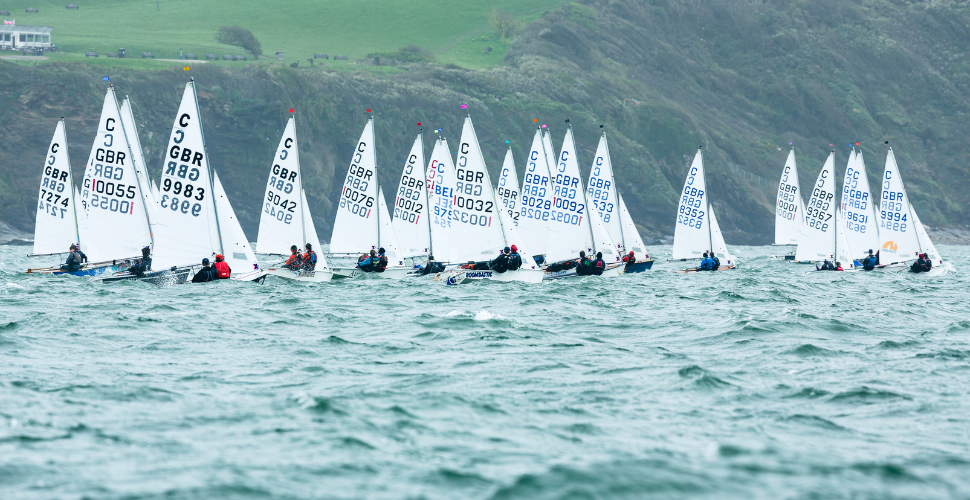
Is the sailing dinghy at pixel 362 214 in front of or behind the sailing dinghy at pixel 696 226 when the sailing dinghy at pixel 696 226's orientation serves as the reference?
behind

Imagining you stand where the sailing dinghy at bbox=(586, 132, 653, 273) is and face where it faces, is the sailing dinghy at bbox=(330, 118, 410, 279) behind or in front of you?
behind

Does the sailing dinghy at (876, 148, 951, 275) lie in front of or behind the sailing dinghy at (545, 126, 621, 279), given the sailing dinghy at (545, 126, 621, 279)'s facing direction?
in front

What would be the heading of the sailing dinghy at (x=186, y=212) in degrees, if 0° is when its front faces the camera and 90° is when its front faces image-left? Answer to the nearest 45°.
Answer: approximately 270°

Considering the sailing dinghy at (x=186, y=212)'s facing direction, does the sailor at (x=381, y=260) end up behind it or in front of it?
in front

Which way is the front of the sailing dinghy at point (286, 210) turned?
to the viewer's right

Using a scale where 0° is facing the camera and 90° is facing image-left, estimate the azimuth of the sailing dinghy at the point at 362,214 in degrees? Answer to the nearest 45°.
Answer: approximately 270°

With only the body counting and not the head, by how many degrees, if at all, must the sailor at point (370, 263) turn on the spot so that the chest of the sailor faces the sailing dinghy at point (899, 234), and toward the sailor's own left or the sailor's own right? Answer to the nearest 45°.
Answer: approximately 45° to the sailor's own right

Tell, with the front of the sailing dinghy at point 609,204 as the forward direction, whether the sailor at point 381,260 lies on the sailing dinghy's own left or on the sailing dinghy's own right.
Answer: on the sailing dinghy's own right

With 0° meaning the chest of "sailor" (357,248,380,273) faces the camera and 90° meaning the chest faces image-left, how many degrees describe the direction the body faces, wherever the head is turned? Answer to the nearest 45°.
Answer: approximately 225°

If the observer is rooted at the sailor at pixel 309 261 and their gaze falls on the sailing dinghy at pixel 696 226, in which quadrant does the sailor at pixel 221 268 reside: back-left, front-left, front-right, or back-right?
back-right

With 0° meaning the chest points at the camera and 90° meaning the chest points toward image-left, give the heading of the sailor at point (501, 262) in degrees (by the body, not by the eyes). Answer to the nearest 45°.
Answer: approximately 225°

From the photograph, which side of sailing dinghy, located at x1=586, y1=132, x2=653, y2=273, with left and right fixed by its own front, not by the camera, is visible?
right

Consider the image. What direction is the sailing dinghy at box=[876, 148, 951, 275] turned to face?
to the viewer's right

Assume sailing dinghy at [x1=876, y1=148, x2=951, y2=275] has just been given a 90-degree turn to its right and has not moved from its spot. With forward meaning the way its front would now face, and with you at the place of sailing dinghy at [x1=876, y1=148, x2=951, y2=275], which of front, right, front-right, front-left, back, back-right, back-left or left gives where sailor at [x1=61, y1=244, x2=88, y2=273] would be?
front-right

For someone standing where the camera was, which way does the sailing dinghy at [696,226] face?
facing to the right of the viewer
